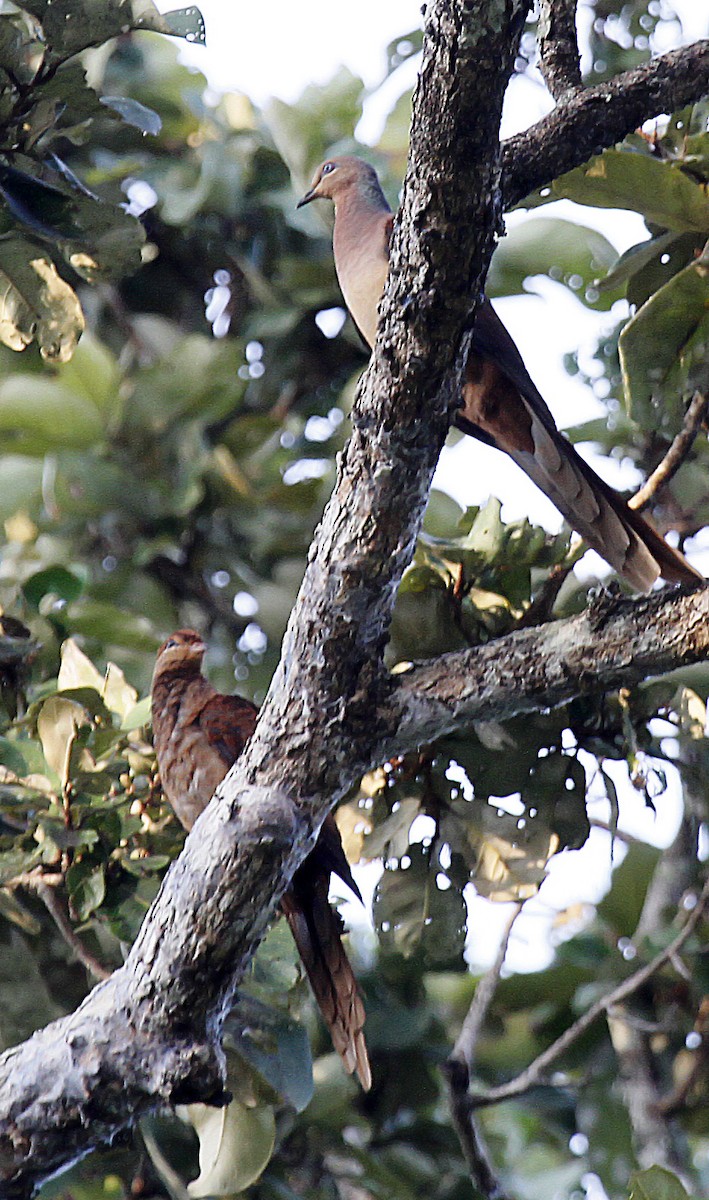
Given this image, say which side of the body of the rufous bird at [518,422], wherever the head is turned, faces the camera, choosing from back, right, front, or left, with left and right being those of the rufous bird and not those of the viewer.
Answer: left

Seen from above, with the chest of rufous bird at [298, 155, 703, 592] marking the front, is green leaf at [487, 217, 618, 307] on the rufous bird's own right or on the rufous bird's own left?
on the rufous bird's own right

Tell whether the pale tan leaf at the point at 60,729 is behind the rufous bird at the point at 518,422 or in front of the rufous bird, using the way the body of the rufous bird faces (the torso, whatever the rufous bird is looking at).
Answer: in front
